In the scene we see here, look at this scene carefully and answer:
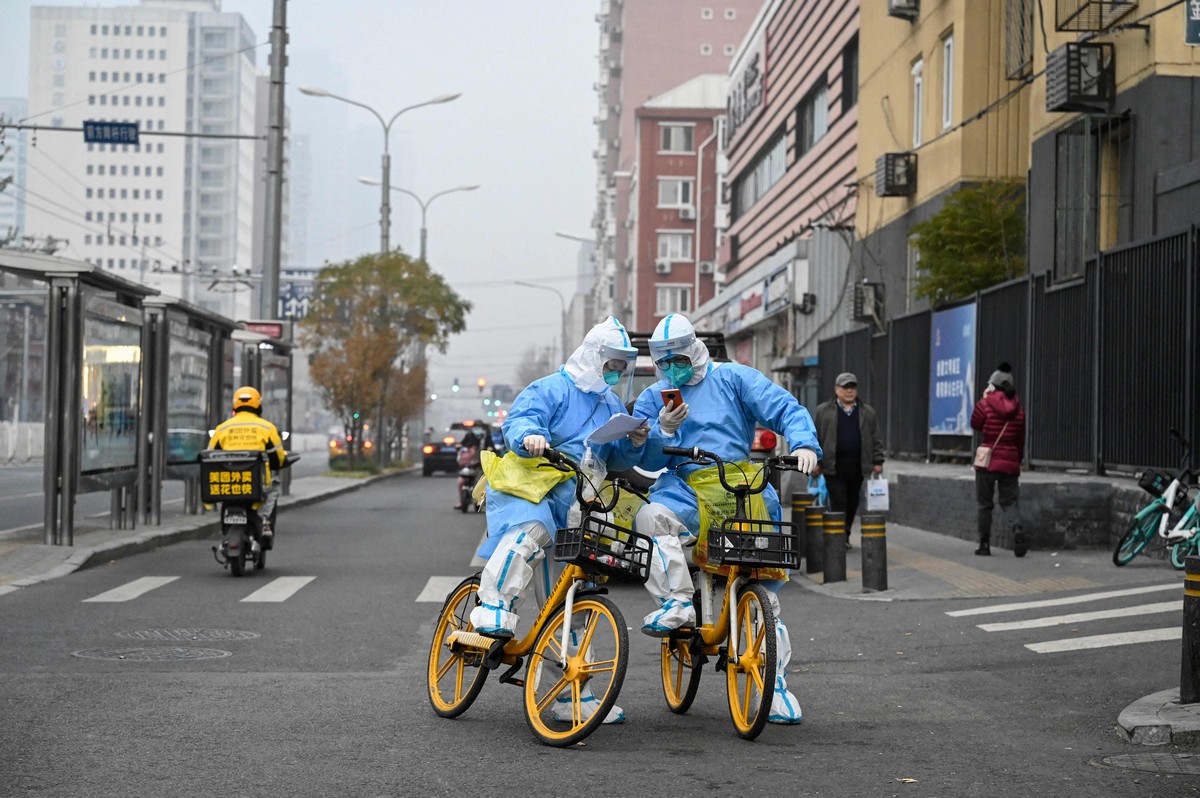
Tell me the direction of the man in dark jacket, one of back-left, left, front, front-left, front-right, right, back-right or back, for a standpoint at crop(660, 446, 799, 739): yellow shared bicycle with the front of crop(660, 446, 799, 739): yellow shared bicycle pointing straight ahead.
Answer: back-left

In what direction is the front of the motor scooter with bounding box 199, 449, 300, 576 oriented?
away from the camera

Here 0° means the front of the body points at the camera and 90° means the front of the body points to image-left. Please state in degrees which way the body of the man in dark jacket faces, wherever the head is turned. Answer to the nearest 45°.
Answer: approximately 0°

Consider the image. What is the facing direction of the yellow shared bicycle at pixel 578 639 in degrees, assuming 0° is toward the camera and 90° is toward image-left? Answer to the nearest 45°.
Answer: approximately 315°

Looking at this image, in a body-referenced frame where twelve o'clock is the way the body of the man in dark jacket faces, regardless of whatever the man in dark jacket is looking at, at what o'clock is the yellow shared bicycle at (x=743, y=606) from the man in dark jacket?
The yellow shared bicycle is roughly at 12 o'clock from the man in dark jacket.

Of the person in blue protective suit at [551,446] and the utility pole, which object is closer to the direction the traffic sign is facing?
the person in blue protective suit

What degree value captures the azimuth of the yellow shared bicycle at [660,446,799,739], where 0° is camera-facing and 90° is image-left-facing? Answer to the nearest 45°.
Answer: approximately 315°

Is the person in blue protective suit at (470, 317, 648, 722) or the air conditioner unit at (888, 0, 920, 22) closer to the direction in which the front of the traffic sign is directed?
the person in blue protective suit

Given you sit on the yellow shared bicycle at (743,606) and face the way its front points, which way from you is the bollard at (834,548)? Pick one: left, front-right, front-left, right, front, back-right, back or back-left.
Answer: back-left
